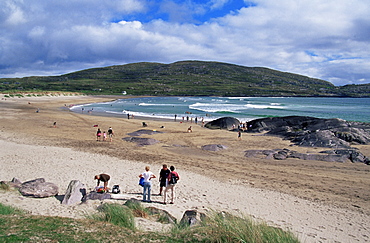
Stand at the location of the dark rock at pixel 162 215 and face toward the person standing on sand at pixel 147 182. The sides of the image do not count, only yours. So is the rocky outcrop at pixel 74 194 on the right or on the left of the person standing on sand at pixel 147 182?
left

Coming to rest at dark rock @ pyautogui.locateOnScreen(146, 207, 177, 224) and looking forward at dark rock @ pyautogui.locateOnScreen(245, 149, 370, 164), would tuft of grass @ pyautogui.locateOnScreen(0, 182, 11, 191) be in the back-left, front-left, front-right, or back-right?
back-left

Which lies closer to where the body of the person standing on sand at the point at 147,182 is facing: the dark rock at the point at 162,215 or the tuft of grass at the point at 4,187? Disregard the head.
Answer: the tuft of grass
